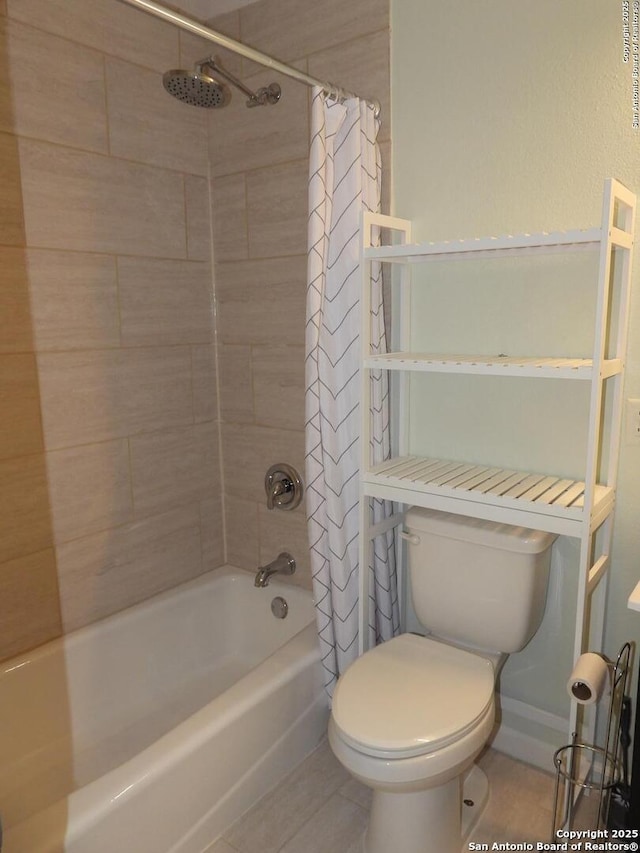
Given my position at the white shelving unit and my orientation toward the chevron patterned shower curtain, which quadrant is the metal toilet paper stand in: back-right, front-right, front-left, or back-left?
back-left

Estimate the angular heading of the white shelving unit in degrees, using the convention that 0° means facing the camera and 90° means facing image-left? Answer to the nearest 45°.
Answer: approximately 45°

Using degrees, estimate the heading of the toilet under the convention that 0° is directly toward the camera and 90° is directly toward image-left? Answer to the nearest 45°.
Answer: approximately 45°

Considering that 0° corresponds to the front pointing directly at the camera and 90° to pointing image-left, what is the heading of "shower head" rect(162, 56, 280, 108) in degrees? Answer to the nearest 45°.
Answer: approximately 45°
